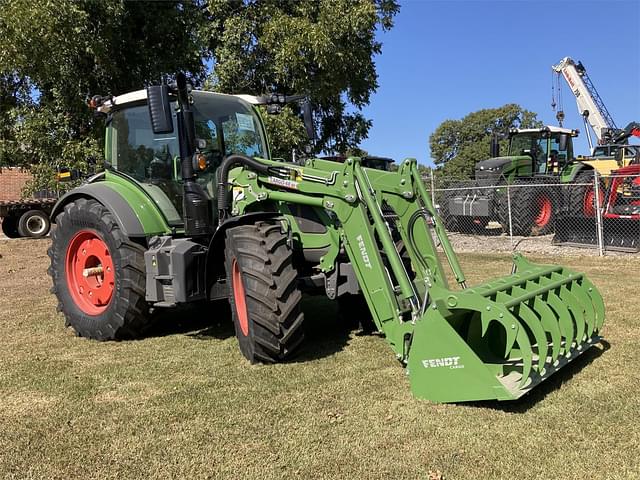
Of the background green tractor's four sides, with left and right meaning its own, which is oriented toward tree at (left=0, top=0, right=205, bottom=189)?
front

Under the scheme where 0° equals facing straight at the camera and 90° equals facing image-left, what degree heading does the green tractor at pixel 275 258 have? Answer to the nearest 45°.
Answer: approximately 315°

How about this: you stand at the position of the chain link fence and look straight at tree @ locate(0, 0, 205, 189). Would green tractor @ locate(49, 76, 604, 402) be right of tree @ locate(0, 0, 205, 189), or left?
left

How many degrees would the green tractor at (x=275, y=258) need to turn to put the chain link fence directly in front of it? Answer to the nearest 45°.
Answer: approximately 90° to its left

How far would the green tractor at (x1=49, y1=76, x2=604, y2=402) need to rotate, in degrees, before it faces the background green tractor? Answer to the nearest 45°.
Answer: approximately 90° to its left

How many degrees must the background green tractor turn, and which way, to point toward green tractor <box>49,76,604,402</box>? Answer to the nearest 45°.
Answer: approximately 45° to its left

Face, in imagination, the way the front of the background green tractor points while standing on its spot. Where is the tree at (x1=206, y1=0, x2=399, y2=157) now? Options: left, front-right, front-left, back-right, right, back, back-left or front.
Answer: front

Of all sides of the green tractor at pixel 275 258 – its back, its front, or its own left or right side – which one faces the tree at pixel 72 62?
back

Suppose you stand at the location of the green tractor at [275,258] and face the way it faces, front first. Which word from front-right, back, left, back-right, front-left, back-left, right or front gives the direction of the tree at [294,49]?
back-left

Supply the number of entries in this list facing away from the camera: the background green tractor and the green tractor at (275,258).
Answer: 0

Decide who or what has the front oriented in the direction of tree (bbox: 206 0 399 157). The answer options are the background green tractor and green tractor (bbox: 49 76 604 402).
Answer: the background green tractor

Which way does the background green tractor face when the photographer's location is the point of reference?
facing the viewer and to the left of the viewer
